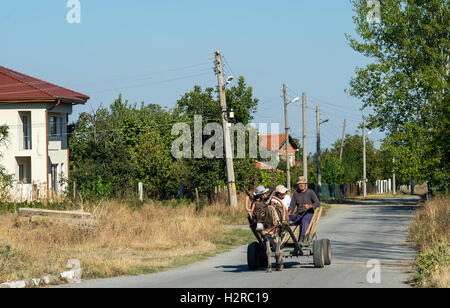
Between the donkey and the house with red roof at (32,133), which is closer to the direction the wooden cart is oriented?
the donkey

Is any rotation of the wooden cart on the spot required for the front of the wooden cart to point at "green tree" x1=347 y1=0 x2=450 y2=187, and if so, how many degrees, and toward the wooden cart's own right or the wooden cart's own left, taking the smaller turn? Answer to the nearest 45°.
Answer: approximately 180°

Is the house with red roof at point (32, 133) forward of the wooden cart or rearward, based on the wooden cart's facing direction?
rearward

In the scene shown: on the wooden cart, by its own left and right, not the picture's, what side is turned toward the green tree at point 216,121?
back

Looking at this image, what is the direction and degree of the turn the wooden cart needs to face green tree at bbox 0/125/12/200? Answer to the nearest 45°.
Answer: approximately 135° to its right

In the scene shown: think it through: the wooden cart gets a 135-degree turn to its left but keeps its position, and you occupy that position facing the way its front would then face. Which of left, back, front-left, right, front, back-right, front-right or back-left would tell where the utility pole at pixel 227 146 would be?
front-left

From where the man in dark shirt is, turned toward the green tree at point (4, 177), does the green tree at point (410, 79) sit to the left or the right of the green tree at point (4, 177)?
right

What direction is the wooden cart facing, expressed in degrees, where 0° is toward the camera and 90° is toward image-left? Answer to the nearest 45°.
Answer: approximately 0°
